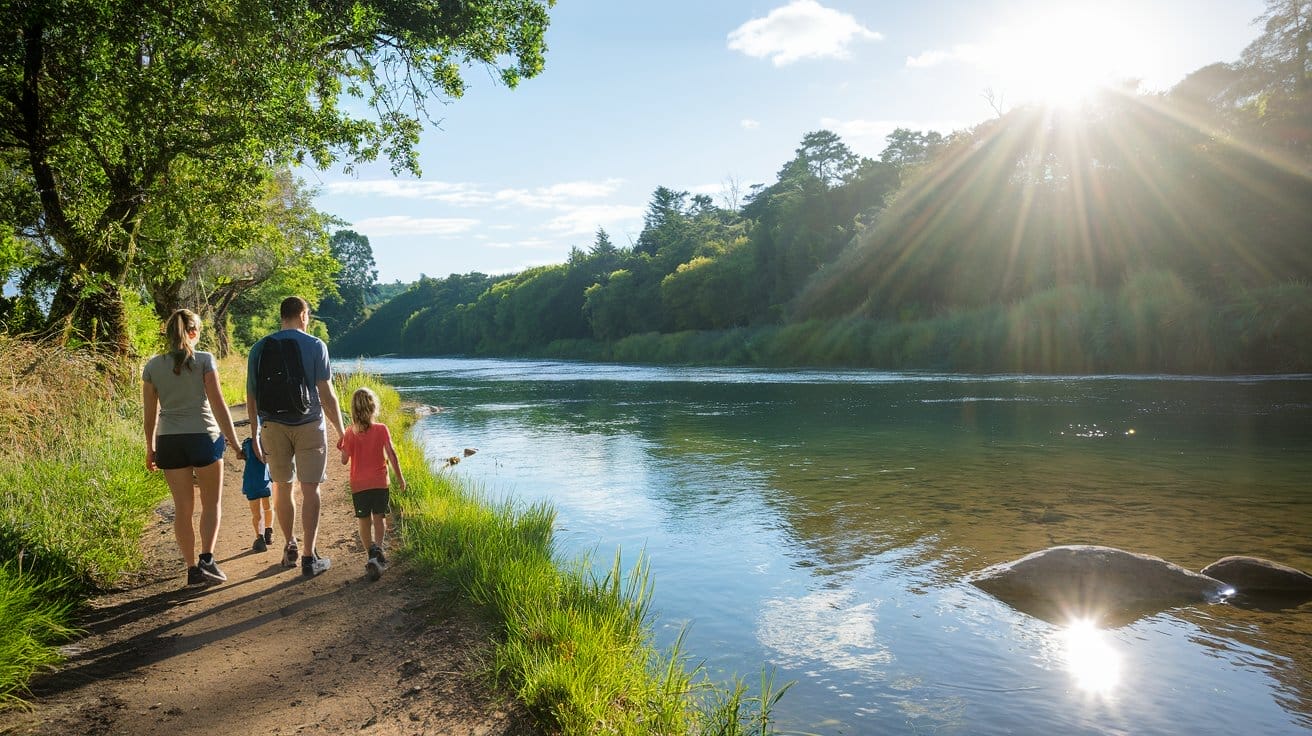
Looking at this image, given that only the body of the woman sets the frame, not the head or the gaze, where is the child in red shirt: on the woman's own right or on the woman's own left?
on the woman's own right

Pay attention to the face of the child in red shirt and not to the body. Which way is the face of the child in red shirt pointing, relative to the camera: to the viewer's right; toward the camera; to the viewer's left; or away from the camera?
away from the camera

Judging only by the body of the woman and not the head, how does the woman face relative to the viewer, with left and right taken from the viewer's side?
facing away from the viewer

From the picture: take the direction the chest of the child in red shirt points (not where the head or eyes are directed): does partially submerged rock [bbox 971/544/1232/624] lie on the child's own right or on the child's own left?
on the child's own right

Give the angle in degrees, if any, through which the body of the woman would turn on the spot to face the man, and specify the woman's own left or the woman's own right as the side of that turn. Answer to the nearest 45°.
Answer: approximately 90° to the woman's own right

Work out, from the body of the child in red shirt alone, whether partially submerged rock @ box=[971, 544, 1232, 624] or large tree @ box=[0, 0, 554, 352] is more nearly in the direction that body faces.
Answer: the large tree

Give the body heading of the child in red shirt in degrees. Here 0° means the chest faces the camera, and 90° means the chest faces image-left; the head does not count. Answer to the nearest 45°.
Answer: approximately 180°

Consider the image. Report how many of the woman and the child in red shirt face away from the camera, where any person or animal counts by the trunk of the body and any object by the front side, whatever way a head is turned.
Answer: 2
